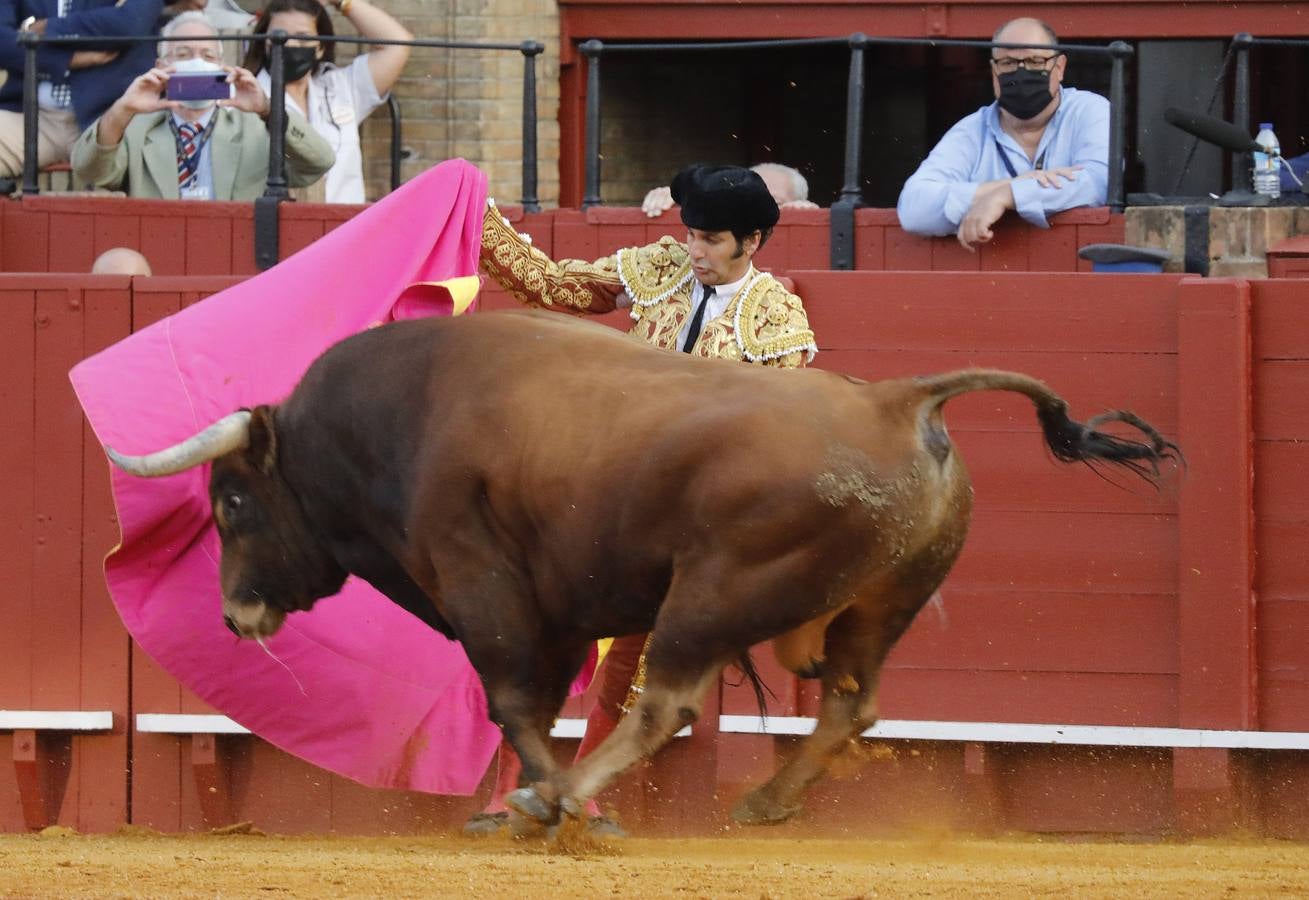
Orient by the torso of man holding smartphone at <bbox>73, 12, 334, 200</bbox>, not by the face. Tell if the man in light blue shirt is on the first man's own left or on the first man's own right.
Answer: on the first man's own left

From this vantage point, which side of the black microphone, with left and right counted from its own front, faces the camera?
left

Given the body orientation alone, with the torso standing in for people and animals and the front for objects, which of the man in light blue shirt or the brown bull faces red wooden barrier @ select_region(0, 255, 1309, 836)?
the man in light blue shirt

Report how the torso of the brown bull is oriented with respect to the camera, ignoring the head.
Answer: to the viewer's left

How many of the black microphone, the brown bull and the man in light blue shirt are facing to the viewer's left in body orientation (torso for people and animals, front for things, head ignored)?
2

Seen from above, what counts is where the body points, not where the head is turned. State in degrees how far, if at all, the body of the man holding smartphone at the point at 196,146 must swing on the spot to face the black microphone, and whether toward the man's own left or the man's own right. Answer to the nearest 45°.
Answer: approximately 45° to the man's own left

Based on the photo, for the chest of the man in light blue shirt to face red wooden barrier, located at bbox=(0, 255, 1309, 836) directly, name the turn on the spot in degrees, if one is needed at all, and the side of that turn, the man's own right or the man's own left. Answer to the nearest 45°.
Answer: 0° — they already face it
